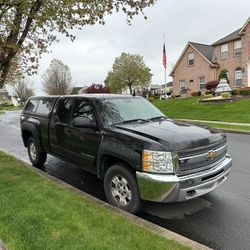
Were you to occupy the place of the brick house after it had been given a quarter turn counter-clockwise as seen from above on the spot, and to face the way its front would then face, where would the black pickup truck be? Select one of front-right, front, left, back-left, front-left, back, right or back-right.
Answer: front-right

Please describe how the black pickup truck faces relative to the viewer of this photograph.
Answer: facing the viewer and to the right of the viewer

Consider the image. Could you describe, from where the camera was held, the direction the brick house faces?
facing the viewer and to the left of the viewer
